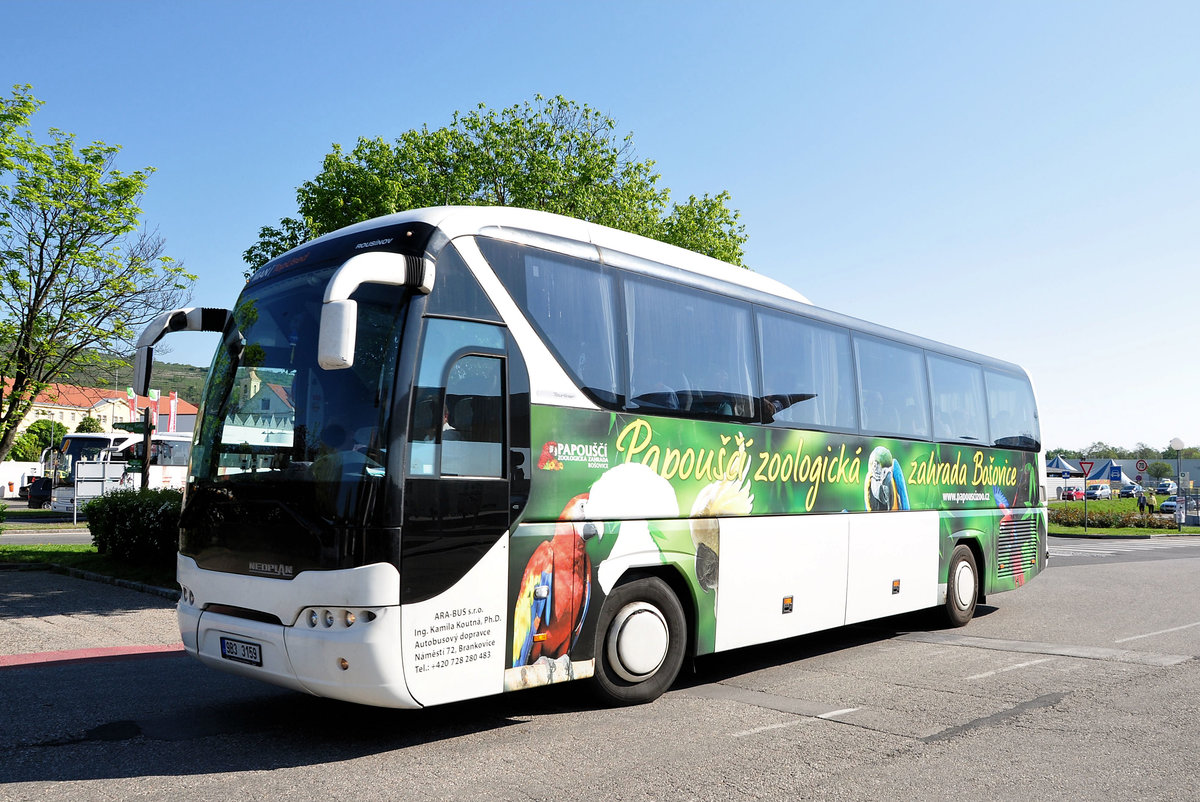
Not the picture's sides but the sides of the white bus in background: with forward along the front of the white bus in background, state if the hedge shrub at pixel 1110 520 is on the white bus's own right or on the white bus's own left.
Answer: on the white bus's own left

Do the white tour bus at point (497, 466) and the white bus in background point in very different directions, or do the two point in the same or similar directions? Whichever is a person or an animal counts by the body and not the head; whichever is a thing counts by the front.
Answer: same or similar directions

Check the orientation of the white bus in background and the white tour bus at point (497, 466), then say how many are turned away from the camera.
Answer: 0

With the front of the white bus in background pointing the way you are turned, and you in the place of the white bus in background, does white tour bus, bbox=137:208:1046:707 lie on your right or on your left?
on your left

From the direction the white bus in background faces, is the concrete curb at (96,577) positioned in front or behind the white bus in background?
in front

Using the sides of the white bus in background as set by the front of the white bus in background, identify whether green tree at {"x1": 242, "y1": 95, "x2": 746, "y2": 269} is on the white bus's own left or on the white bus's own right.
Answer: on the white bus's own left

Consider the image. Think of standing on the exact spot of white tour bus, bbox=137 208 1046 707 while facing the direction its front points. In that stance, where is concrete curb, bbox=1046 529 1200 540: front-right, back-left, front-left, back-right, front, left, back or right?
back

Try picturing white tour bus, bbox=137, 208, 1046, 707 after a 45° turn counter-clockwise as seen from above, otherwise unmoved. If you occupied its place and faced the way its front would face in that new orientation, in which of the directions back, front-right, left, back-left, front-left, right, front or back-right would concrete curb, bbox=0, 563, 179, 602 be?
back-right

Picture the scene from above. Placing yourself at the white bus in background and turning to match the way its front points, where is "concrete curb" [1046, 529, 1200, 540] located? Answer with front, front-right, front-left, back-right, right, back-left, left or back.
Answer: left

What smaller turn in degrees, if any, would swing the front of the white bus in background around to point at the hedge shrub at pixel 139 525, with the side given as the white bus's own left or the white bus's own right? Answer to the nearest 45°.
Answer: approximately 45° to the white bus's own left
